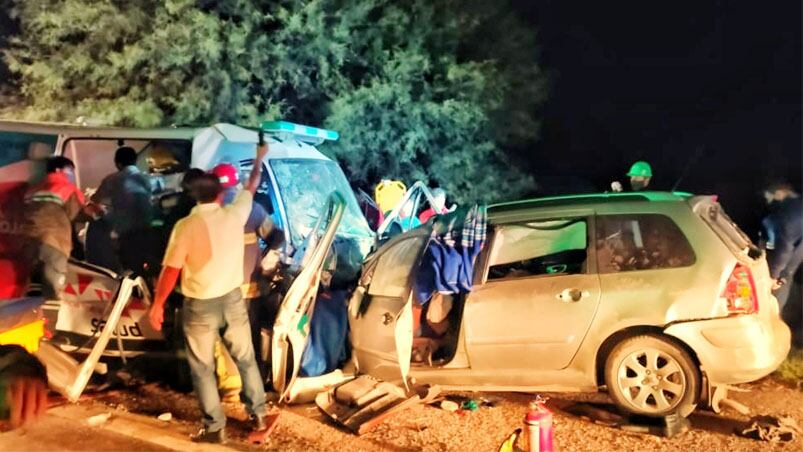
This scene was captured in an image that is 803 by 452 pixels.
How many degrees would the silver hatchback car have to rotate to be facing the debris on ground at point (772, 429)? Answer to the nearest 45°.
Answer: approximately 180°

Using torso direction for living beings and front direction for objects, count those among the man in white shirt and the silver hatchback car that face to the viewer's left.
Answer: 1

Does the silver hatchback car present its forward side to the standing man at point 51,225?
yes

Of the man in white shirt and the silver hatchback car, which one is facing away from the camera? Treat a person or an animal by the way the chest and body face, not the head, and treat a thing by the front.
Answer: the man in white shirt

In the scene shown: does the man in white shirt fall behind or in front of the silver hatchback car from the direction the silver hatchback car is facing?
in front

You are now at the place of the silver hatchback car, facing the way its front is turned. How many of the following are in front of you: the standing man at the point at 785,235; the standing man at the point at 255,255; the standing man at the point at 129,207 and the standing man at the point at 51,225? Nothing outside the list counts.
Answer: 3

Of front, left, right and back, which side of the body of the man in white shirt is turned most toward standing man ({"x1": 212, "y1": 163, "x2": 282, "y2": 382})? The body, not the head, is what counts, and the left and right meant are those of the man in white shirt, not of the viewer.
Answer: front

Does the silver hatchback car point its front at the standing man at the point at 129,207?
yes

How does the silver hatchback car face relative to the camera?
to the viewer's left

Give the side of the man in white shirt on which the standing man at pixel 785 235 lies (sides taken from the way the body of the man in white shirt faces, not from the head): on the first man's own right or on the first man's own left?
on the first man's own right

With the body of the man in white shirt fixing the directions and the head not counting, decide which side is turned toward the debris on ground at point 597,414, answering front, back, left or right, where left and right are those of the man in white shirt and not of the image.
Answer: right

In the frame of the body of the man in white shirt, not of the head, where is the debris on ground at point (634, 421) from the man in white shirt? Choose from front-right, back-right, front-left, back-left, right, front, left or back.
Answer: right

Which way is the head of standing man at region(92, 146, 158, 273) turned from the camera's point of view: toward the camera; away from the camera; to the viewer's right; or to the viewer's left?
away from the camera

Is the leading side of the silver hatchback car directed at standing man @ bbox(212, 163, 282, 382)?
yes

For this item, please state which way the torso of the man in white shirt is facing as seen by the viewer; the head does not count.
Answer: away from the camera
